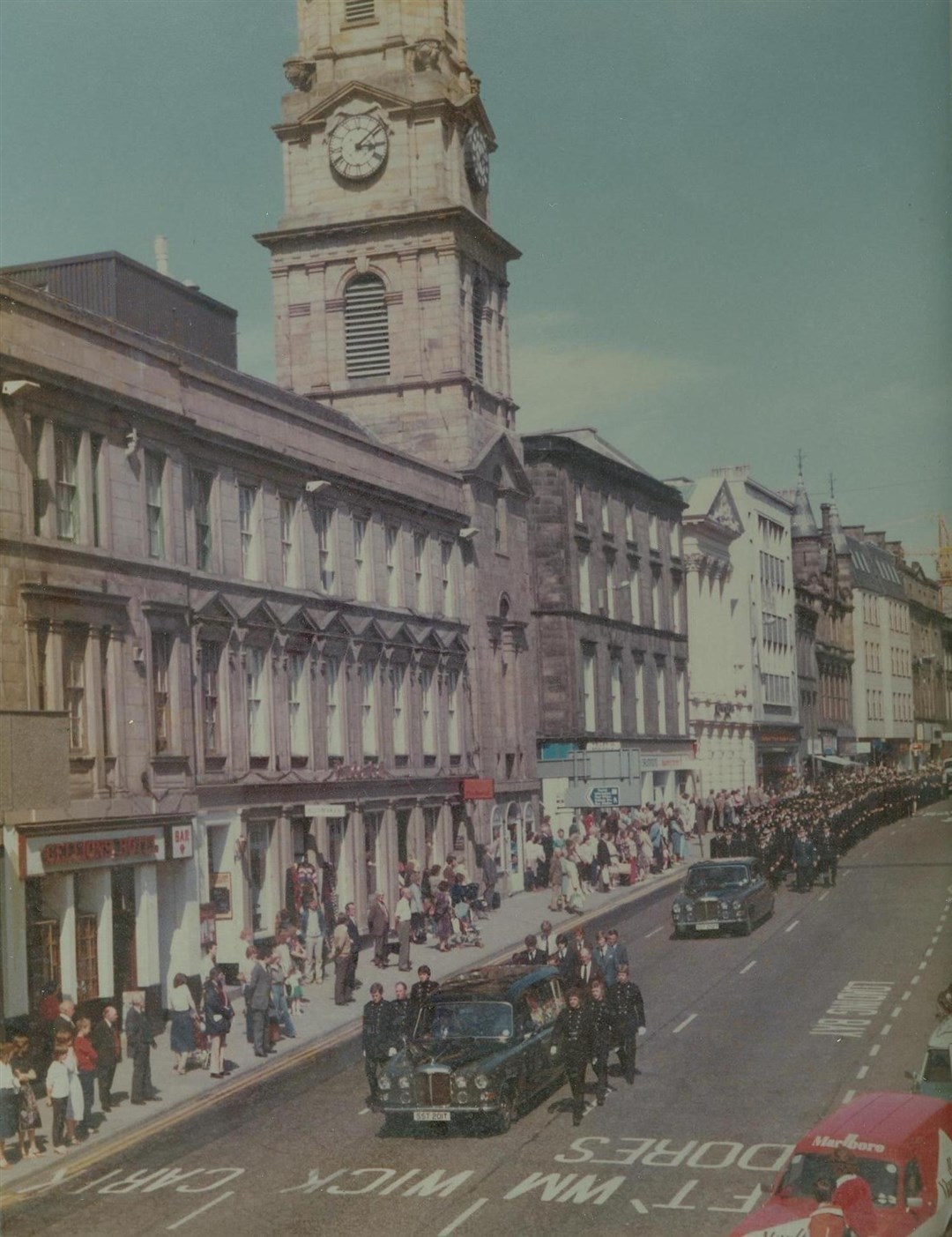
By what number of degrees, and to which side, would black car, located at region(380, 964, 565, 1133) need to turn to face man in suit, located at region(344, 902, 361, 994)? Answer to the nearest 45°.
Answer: approximately 135° to its right

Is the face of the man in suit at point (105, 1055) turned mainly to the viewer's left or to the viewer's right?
to the viewer's right

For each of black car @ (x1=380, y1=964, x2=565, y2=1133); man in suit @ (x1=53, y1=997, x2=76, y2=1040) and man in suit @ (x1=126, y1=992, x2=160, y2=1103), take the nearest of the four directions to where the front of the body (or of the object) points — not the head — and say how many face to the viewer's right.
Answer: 2

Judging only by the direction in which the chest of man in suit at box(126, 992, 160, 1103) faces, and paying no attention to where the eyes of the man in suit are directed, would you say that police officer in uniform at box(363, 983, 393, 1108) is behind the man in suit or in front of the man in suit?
in front

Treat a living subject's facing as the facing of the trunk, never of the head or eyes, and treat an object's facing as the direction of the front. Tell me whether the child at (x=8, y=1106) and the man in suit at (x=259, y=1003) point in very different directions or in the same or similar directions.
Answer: same or similar directions

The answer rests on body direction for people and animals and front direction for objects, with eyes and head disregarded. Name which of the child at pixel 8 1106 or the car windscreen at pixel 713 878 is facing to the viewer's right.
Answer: the child

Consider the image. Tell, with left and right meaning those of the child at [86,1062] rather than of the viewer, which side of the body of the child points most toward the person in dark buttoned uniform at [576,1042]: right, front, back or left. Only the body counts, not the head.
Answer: front

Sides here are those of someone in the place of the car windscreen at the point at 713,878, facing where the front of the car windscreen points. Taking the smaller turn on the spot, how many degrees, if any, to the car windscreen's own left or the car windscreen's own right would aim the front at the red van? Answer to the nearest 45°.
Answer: approximately 45° to the car windscreen's own left

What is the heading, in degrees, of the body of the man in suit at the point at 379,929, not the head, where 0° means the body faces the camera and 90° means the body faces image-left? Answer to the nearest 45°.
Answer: approximately 315°

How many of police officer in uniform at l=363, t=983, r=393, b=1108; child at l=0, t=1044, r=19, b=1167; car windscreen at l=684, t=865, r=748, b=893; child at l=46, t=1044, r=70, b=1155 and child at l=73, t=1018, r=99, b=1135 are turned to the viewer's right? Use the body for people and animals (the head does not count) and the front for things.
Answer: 3

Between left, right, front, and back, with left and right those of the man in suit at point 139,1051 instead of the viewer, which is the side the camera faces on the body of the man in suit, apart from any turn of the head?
right

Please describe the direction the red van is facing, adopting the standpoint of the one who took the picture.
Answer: facing the viewer and to the left of the viewer

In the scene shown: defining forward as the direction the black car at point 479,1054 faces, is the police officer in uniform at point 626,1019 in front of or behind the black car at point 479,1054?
behind

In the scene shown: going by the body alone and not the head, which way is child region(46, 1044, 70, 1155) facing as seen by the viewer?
to the viewer's right

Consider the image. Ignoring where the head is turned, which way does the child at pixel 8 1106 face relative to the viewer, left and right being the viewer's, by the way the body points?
facing to the right of the viewer
